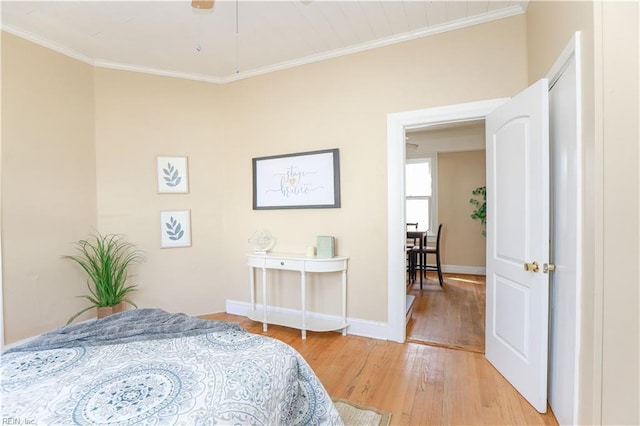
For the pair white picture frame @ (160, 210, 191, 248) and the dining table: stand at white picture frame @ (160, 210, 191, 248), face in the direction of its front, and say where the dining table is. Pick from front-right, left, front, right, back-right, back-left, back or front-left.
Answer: left

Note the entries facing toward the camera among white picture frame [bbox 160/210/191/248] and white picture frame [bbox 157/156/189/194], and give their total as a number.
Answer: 2

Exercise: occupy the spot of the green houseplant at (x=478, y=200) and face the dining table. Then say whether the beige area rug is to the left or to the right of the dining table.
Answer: left

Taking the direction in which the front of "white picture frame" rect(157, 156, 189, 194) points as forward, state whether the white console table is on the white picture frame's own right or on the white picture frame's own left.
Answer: on the white picture frame's own left

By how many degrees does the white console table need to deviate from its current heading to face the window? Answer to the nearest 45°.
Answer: approximately 180°

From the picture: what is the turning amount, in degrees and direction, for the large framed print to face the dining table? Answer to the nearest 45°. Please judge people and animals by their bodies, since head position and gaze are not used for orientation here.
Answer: approximately 180°

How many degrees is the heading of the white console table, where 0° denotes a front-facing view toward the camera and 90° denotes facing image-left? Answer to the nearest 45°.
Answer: approximately 45°

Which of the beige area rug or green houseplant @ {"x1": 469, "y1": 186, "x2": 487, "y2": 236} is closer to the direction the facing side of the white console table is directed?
the beige area rug

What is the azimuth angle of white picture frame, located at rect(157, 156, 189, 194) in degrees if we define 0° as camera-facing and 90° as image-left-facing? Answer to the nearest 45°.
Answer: approximately 0°

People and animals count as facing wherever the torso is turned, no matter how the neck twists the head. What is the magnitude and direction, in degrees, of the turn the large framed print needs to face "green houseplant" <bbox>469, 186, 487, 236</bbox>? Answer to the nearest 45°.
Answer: approximately 180°

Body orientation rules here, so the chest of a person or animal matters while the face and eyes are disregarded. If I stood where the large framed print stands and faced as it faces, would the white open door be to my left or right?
on my left

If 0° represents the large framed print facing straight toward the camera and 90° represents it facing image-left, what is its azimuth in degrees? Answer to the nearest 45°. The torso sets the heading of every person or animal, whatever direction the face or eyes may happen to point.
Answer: approximately 45°

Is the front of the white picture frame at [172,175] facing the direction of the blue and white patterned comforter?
yes
